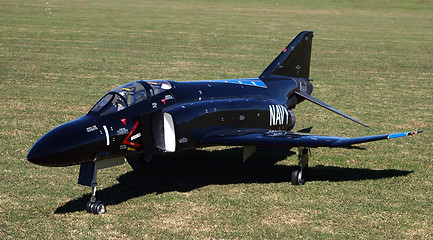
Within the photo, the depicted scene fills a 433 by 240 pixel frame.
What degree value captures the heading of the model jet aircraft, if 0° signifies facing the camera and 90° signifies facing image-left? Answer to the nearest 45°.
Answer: approximately 45°
